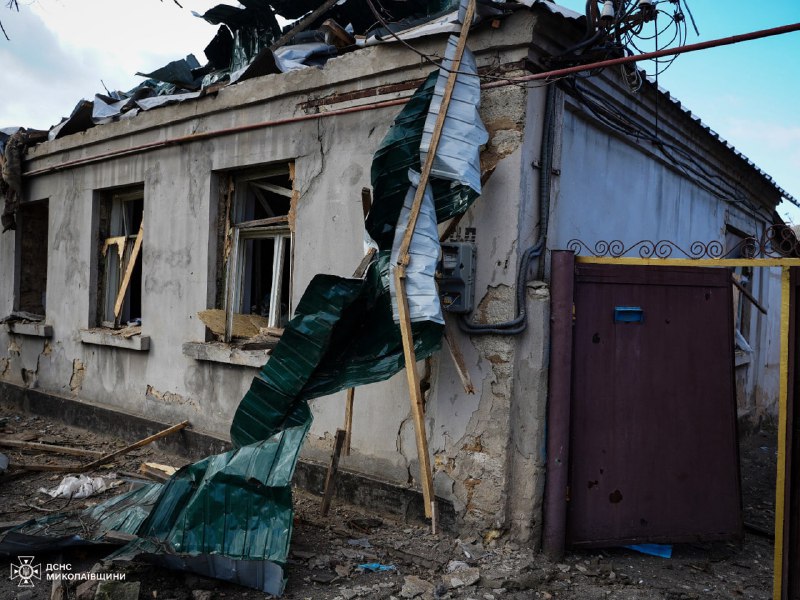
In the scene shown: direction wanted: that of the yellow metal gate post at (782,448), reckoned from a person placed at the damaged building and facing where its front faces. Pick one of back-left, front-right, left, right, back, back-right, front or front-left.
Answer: left
